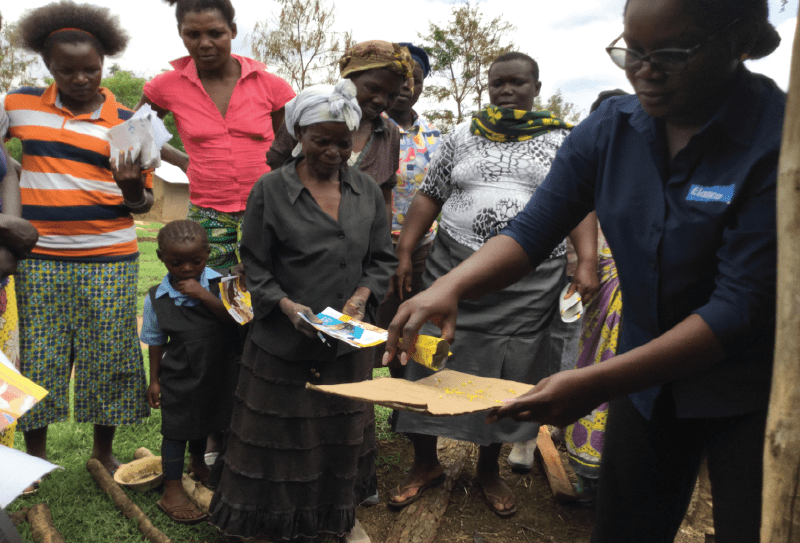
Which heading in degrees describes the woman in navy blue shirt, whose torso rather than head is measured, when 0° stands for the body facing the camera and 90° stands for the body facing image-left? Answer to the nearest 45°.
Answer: approximately 45°

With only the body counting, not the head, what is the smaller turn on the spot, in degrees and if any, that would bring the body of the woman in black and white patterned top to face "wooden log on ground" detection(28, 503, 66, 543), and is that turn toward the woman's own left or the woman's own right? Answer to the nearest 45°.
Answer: approximately 45° to the woman's own right

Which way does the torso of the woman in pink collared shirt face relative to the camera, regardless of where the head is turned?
toward the camera

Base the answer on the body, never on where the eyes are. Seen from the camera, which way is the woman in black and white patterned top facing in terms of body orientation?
toward the camera

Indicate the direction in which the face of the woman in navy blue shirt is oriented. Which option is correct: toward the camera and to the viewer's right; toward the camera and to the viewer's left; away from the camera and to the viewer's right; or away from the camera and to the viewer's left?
toward the camera and to the viewer's left

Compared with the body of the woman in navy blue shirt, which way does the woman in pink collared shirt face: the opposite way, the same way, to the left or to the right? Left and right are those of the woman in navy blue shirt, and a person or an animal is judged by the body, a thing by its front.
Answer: to the left

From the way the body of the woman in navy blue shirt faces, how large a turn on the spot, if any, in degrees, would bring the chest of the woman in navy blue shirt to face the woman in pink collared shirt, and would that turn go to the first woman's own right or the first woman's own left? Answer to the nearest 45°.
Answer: approximately 90° to the first woman's own right

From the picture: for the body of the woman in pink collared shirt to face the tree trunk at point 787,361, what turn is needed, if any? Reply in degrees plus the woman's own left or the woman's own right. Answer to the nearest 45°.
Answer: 0° — they already face it
